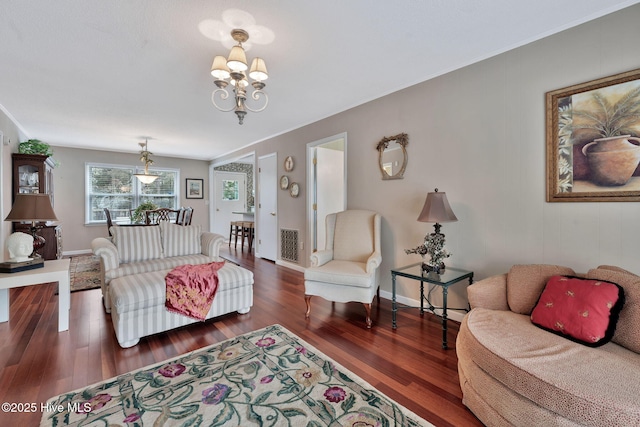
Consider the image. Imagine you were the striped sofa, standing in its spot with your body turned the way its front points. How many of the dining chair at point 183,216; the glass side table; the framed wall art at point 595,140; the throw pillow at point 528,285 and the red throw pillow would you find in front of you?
4

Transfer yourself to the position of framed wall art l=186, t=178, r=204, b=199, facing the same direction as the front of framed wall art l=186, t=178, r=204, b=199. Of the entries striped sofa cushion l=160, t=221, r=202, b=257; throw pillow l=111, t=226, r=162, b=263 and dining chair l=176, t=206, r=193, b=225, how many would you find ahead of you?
3

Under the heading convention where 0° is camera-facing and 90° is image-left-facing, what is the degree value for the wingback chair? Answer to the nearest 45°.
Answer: approximately 45°

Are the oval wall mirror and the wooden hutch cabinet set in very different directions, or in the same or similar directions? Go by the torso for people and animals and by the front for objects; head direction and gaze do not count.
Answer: very different directions

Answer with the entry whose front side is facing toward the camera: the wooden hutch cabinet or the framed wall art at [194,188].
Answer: the framed wall art

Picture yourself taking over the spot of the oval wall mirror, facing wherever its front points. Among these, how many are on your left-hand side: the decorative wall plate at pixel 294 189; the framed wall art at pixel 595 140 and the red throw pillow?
2

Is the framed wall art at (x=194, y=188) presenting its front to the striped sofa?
yes

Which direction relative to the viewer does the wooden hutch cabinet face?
to the viewer's right

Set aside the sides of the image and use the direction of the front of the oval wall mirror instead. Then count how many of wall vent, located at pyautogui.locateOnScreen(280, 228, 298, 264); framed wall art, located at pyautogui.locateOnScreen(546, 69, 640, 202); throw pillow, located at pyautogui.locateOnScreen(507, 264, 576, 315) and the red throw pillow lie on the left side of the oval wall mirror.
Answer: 3

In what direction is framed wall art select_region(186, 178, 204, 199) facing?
toward the camera

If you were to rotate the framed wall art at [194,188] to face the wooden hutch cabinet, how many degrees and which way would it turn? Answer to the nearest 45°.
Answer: approximately 45° to its right

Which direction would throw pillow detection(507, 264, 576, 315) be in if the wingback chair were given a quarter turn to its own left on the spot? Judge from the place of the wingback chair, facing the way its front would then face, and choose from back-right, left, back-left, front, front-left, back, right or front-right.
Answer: front

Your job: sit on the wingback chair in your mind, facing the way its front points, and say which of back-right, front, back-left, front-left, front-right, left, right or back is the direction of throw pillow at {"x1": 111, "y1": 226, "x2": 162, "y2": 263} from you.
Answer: front-right

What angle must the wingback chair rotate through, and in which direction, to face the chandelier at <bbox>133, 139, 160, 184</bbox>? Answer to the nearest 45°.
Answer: approximately 90° to its right

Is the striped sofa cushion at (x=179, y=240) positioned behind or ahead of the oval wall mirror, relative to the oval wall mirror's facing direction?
ahead

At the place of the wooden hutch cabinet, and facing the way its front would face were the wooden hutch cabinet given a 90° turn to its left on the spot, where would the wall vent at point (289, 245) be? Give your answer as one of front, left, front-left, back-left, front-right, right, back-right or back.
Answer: back-right

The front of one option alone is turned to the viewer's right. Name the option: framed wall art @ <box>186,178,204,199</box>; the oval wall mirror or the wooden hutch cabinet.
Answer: the wooden hutch cabinet
